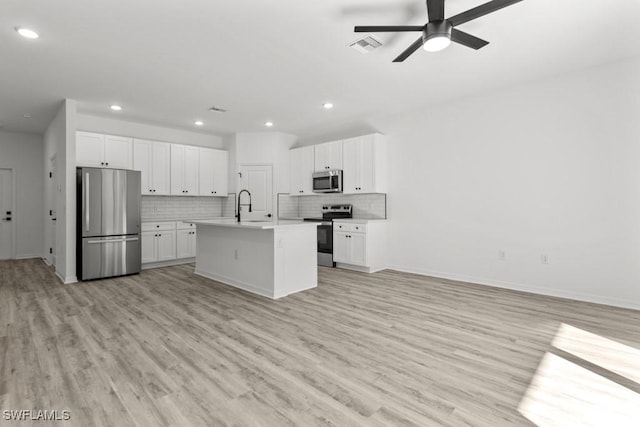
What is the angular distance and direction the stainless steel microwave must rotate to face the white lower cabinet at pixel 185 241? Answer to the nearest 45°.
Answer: approximately 45° to its right

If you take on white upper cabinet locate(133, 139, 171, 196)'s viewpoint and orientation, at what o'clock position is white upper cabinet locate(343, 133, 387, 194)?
white upper cabinet locate(343, 133, 387, 194) is roughly at 10 o'clock from white upper cabinet locate(133, 139, 171, 196).

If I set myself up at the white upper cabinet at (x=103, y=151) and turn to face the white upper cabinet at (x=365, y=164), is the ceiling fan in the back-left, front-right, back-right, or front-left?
front-right

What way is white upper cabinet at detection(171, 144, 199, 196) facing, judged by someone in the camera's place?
facing the viewer

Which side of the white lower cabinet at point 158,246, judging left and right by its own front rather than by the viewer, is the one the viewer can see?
front

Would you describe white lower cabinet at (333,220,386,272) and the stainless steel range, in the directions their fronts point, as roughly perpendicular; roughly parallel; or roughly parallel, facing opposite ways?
roughly parallel

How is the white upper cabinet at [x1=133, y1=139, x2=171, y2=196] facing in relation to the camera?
toward the camera

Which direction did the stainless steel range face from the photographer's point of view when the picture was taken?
facing the viewer and to the left of the viewer

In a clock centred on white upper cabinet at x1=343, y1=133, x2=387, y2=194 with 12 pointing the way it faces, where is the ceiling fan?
The ceiling fan is roughly at 10 o'clock from the white upper cabinet.

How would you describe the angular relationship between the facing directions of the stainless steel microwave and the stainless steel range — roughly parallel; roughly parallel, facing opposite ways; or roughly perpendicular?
roughly parallel
